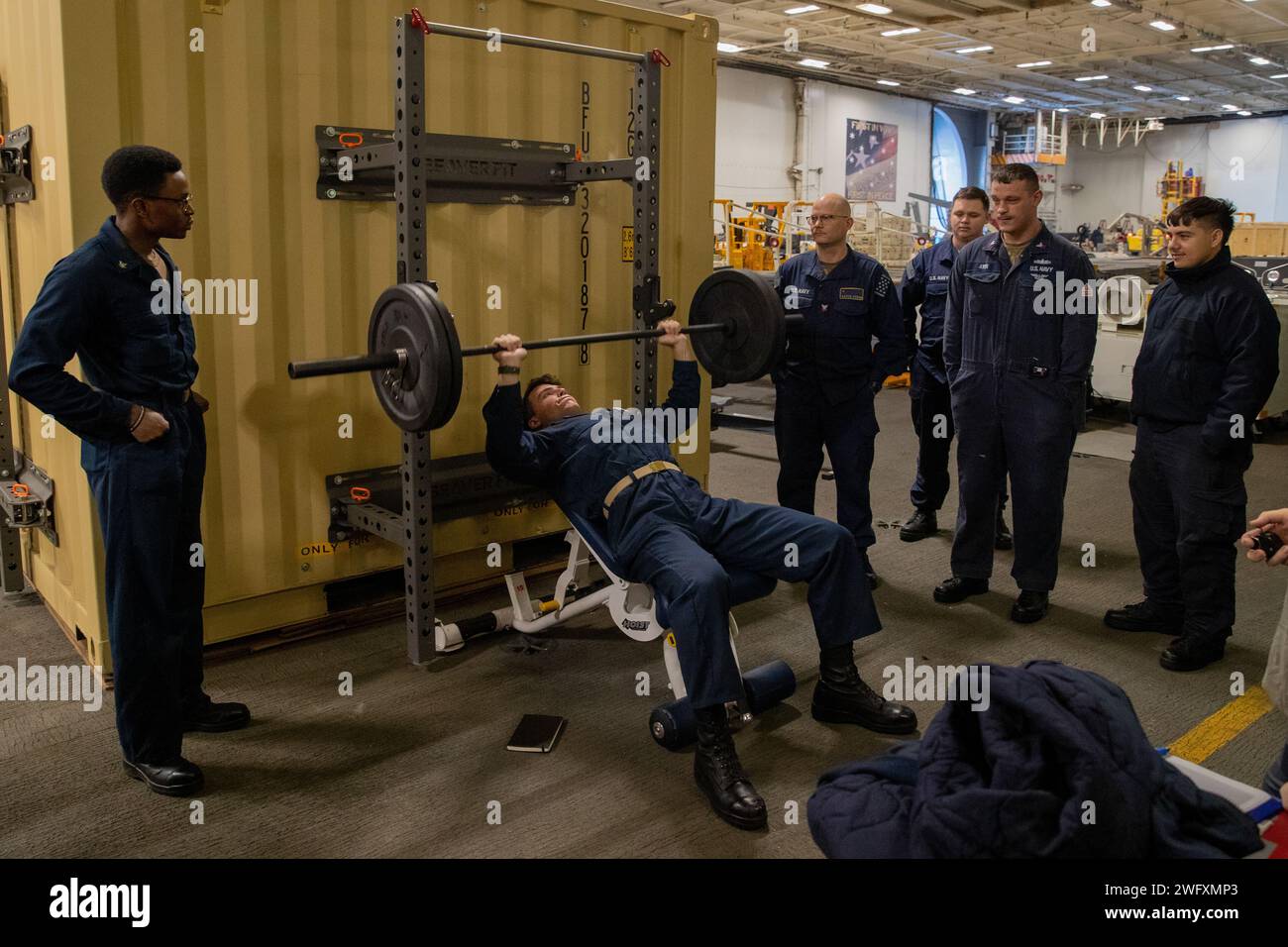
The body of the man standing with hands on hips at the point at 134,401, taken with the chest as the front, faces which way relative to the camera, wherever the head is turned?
to the viewer's right

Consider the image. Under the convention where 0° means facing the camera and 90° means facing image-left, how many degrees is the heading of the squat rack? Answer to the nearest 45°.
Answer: approximately 315°

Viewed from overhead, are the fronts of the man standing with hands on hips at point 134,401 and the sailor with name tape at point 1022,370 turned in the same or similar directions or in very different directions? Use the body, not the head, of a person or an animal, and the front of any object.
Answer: very different directions

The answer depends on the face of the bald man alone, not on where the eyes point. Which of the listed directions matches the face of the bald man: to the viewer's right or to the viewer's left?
to the viewer's left

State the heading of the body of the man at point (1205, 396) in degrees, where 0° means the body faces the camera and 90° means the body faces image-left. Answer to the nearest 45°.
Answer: approximately 45°

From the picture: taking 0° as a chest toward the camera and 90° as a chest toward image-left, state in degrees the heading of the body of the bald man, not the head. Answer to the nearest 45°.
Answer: approximately 45°
